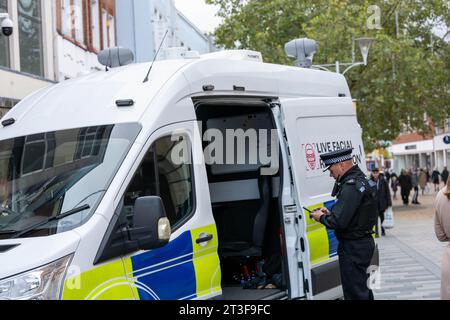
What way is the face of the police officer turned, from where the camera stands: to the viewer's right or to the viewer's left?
to the viewer's left

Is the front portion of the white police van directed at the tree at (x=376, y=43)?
no

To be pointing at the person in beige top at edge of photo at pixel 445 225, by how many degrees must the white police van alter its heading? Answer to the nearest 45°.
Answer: approximately 135° to its left

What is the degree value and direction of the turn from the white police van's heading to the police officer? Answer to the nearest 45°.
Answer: approximately 135° to its left

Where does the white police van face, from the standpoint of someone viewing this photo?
facing the viewer and to the left of the viewer

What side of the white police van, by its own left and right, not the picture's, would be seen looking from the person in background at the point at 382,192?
back
